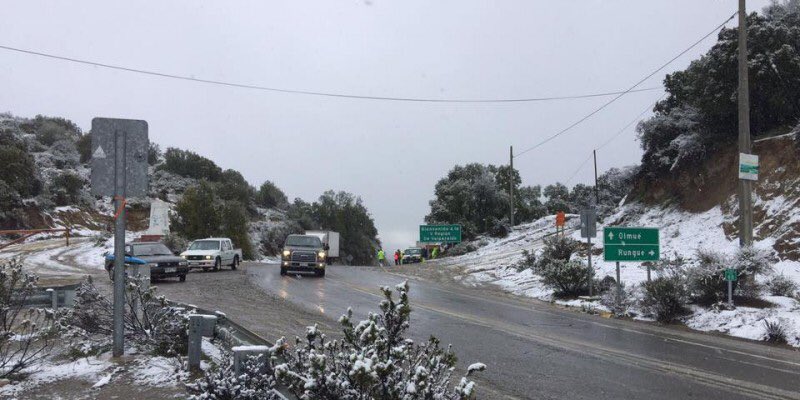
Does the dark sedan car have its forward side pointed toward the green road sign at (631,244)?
yes

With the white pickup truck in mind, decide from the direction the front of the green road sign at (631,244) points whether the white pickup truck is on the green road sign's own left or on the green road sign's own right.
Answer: on the green road sign's own right

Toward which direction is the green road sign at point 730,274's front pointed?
toward the camera

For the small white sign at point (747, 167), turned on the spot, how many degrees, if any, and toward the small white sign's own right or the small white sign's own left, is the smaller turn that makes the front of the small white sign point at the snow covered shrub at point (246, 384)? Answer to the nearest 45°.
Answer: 0° — it already faces it

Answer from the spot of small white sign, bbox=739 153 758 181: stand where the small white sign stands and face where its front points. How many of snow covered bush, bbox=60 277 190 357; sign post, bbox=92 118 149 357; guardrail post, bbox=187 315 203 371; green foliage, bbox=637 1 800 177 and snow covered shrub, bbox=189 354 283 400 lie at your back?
1

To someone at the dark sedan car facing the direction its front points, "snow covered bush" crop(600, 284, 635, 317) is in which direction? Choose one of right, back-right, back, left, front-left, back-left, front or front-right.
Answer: front

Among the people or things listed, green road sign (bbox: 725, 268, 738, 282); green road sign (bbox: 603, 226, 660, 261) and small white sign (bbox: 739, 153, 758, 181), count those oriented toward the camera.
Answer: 3

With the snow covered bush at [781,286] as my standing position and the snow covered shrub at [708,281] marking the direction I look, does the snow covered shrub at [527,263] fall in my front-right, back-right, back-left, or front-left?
front-right

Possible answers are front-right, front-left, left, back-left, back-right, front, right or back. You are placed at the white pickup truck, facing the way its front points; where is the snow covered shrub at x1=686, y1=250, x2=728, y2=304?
left

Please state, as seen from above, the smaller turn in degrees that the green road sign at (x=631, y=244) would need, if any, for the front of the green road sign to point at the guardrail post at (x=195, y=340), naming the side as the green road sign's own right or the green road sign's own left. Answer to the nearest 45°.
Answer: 0° — it already faces it

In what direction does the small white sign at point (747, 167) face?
toward the camera
